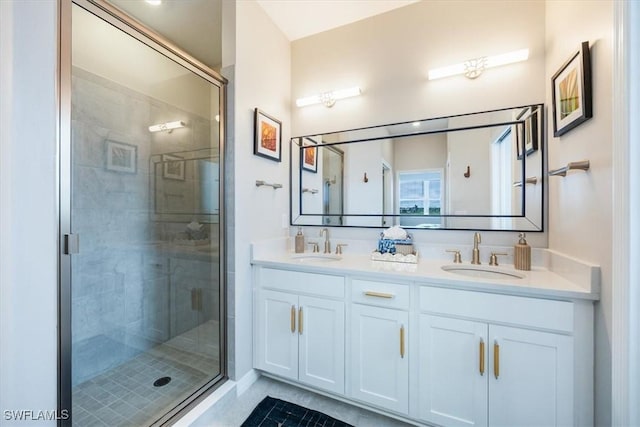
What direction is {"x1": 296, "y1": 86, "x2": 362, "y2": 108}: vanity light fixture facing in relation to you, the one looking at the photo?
facing the viewer and to the left of the viewer

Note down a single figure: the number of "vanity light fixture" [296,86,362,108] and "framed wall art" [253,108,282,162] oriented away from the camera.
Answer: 0

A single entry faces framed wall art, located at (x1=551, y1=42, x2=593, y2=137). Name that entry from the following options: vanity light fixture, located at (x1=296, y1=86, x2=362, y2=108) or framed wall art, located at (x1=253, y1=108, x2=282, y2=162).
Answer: framed wall art, located at (x1=253, y1=108, x2=282, y2=162)

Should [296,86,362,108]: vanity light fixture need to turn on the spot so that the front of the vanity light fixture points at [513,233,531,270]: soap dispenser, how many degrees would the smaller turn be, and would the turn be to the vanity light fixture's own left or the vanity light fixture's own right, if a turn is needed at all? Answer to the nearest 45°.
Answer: approximately 90° to the vanity light fixture's own left

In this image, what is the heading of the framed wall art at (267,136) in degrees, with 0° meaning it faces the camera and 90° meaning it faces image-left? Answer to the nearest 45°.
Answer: approximately 315°
